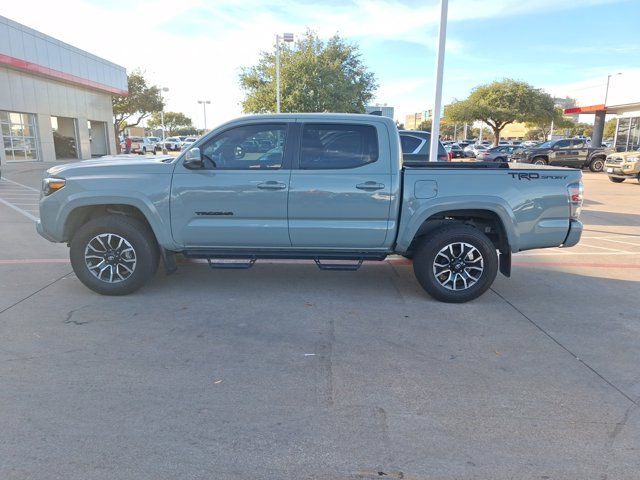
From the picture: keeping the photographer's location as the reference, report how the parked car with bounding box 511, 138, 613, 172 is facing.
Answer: facing to the left of the viewer

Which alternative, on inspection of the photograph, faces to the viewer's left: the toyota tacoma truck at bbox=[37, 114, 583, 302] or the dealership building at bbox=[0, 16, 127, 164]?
the toyota tacoma truck

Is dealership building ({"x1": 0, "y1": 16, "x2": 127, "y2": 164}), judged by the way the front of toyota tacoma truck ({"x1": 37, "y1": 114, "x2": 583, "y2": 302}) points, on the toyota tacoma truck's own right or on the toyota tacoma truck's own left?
on the toyota tacoma truck's own right

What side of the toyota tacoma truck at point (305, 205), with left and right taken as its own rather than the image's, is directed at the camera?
left

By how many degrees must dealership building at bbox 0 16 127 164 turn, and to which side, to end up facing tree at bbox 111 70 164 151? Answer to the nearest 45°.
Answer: approximately 90° to its left

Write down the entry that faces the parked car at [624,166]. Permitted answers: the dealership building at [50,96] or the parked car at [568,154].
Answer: the dealership building

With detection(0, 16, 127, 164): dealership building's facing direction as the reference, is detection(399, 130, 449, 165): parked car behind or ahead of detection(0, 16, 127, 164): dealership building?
ahead

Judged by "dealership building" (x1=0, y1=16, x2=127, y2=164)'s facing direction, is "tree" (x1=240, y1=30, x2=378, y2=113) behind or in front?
in front

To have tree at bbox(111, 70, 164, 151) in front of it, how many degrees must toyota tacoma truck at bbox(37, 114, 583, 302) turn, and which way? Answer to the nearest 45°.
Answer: approximately 90° to its right

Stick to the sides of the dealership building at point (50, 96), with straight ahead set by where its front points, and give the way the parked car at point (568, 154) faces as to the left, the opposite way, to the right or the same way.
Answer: the opposite way

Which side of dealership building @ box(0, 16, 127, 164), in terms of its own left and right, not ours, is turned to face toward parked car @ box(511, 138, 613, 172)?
front

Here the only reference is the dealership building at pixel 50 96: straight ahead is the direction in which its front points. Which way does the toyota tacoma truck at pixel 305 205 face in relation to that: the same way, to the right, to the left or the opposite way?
the opposite way

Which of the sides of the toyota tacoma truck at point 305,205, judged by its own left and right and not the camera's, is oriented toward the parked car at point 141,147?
right

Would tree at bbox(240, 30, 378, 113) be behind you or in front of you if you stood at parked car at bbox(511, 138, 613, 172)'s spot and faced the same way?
in front

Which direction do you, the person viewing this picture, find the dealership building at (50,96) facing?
facing the viewer and to the right of the viewer
